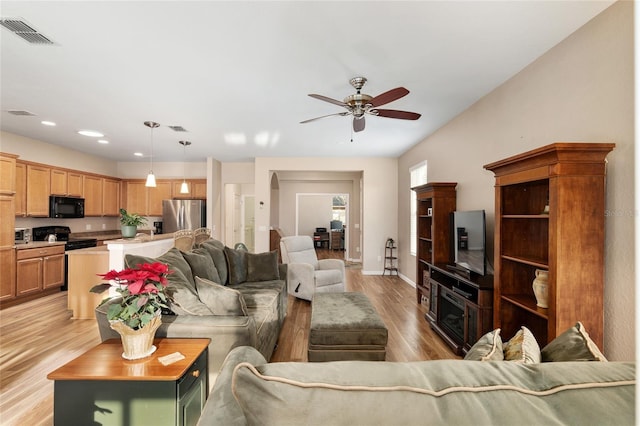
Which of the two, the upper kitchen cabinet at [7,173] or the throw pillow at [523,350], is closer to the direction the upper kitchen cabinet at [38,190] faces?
the throw pillow

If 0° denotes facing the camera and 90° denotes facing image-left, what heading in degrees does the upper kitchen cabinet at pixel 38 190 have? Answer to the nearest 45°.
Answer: approximately 315°

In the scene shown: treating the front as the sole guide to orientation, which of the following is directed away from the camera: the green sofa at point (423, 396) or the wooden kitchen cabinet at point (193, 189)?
the green sofa

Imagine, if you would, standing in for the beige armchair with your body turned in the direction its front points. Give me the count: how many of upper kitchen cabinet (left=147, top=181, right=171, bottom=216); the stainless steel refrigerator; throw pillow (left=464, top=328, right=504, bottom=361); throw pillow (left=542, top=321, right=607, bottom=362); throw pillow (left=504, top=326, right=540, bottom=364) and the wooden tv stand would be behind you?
2

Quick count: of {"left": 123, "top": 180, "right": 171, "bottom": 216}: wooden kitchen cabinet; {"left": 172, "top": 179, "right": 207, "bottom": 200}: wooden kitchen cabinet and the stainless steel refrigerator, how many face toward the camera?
3

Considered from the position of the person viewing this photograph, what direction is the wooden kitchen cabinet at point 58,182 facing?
facing the viewer and to the right of the viewer

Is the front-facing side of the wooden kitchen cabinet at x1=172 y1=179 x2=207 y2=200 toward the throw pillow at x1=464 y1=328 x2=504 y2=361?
yes

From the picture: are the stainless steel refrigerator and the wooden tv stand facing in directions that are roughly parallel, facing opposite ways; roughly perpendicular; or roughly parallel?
roughly perpendicular

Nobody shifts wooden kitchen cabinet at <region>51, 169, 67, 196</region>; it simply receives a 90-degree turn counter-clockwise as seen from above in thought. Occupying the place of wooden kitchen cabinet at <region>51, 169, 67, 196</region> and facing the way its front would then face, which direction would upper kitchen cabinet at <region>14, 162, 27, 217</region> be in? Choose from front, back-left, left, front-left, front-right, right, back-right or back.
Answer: back

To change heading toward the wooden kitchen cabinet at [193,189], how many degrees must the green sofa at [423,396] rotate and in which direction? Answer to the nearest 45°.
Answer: approximately 45° to its left

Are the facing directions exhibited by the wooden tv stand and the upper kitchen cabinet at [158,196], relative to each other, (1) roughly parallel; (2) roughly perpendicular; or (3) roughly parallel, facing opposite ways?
roughly perpendicular

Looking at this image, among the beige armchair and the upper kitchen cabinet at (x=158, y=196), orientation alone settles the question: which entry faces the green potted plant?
the upper kitchen cabinet

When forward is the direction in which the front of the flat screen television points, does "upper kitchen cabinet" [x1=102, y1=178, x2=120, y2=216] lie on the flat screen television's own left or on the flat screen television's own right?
on the flat screen television's own right

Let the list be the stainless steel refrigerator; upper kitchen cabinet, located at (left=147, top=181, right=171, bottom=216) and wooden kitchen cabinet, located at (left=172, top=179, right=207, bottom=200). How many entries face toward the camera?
3

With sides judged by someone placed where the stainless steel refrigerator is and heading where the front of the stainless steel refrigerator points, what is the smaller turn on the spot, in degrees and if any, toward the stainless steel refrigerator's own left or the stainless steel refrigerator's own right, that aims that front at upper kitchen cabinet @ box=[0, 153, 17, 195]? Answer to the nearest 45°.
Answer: approximately 45° to the stainless steel refrigerator's own right

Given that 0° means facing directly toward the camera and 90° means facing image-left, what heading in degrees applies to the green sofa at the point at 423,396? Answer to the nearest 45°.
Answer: approximately 180°
